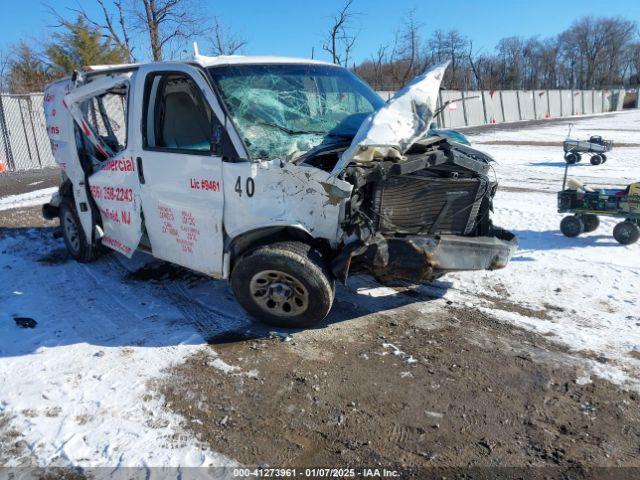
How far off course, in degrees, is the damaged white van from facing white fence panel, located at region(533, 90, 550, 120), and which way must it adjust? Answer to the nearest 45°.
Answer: approximately 90° to its left

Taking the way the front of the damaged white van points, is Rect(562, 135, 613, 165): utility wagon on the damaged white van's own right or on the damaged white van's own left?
on the damaged white van's own left

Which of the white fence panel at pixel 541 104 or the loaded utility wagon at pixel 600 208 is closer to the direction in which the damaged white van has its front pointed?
the loaded utility wagon

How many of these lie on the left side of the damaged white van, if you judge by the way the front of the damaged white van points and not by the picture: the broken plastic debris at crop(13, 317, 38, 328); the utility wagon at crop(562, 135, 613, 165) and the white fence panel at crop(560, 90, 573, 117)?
2

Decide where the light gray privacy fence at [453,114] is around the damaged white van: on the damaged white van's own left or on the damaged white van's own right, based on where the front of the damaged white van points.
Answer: on the damaged white van's own left

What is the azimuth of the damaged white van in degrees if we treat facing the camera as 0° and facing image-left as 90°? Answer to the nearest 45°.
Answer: approximately 315°

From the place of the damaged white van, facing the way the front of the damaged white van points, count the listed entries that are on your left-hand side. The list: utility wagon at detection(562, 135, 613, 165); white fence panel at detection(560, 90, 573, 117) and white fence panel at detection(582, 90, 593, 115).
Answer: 3

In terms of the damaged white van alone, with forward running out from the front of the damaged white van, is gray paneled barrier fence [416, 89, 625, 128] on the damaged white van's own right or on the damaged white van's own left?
on the damaged white van's own left

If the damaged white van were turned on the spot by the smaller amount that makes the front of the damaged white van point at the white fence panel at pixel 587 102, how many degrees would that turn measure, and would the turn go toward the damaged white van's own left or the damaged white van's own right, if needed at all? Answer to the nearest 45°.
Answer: approximately 90° to the damaged white van's own left
